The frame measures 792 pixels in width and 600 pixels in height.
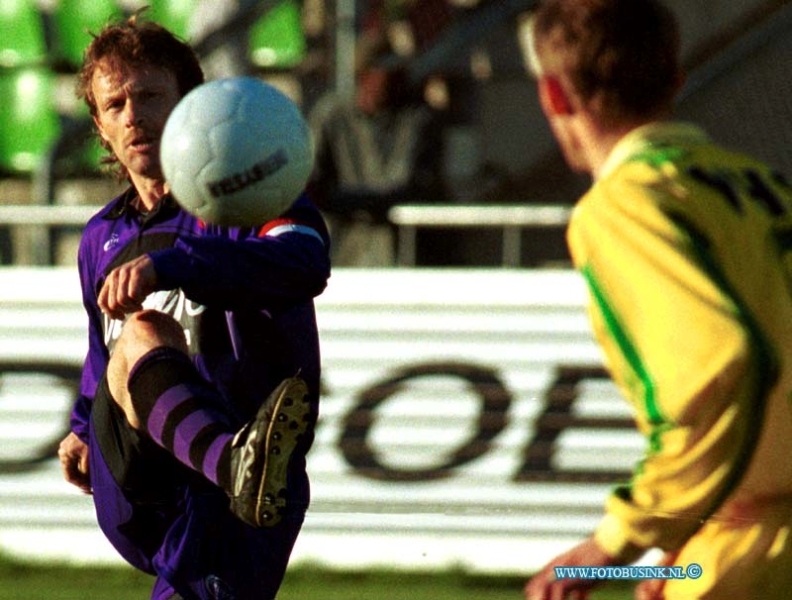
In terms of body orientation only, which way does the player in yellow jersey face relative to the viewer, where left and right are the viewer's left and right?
facing away from the viewer and to the left of the viewer

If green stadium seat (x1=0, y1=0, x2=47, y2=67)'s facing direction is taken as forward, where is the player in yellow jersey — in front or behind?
in front

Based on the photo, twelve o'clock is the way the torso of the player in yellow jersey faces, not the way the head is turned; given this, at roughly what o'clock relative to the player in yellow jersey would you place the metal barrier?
The metal barrier is roughly at 1 o'clock from the player in yellow jersey.

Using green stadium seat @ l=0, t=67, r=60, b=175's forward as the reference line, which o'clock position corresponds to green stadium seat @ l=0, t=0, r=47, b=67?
green stadium seat @ l=0, t=0, r=47, b=67 is roughly at 6 o'clock from green stadium seat @ l=0, t=67, r=60, b=175.

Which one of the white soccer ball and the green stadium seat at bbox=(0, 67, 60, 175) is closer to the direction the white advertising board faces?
the white soccer ball

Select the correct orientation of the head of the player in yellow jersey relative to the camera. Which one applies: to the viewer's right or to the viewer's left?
to the viewer's left

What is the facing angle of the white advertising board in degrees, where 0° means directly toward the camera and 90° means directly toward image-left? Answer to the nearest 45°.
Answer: approximately 0°

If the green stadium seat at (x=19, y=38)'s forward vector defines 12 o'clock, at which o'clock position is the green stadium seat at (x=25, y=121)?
the green stadium seat at (x=25, y=121) is roughly at 12 o'clock from the green stadium seat at (x=19, y=38).

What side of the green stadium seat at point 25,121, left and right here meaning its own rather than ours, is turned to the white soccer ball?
front

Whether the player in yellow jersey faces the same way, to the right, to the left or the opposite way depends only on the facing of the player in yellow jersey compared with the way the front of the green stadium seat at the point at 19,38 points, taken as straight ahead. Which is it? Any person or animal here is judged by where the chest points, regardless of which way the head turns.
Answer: the opposite way

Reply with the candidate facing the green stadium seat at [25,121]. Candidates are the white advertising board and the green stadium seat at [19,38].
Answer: the green stadium seat at [19,38]
